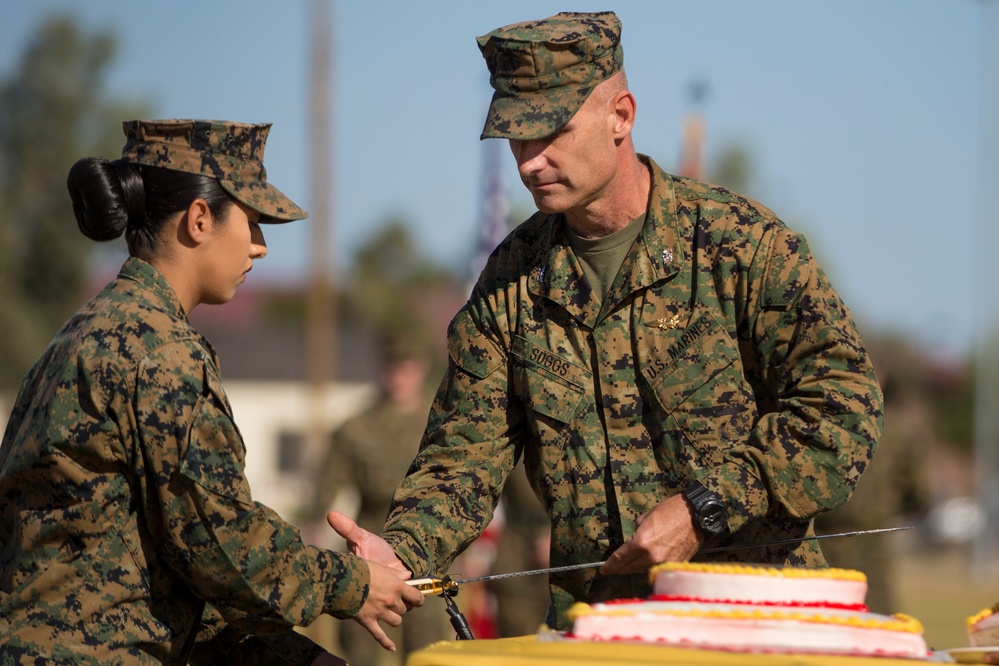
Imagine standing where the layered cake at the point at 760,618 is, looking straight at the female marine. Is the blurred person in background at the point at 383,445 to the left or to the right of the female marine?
right

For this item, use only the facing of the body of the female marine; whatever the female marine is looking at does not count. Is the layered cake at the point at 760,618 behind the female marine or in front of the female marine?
in front

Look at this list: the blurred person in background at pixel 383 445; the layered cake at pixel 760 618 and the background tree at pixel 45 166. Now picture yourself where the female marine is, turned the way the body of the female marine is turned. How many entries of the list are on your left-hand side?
2

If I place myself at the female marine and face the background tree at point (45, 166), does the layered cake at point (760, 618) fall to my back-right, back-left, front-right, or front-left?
back-right

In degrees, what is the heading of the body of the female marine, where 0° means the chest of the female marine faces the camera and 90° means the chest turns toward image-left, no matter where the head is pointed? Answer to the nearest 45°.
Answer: approximately 270°

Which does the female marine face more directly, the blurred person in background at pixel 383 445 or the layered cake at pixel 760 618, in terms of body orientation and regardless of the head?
the layered cake

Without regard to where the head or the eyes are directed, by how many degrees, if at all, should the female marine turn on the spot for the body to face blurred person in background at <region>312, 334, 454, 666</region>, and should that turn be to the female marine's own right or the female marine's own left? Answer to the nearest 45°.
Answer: approximately 90° to the female marine's own left

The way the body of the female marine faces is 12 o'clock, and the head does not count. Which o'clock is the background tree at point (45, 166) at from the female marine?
The background tree is roughly at 9 o'clock from the female marine.

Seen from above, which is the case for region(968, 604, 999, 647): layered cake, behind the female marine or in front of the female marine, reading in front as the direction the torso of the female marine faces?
in front

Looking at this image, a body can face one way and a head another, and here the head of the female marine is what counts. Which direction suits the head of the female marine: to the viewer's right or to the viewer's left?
to the viewer's right

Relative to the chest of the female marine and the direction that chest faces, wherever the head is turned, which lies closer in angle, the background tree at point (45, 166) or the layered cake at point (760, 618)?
the layered cake
